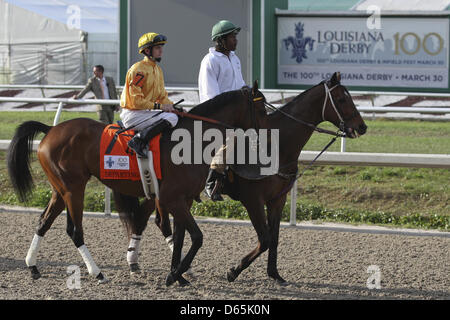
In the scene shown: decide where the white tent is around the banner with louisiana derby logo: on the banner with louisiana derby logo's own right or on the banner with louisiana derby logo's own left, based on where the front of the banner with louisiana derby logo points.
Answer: on the banner with louisiana derby logo's own right

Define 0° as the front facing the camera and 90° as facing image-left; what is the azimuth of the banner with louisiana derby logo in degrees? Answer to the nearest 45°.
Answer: approximately 0°

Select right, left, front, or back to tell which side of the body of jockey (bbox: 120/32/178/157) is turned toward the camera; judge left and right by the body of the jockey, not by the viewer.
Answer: right

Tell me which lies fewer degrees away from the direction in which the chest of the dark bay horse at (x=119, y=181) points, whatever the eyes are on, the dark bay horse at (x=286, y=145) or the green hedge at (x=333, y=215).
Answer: the dark bay horse

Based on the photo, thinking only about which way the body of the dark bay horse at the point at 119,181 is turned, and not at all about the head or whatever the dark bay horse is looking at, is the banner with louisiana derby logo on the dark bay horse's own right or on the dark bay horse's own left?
on the dark bay horse's own left

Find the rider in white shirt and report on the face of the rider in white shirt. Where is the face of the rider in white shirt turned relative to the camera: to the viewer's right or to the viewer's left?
to the viewer's right

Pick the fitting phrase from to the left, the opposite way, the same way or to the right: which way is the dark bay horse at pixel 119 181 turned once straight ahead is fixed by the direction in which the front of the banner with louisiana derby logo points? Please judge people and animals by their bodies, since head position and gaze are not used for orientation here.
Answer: to the left

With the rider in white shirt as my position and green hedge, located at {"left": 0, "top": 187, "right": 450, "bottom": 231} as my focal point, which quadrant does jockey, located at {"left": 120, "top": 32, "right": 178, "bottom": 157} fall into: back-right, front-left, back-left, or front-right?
back-left

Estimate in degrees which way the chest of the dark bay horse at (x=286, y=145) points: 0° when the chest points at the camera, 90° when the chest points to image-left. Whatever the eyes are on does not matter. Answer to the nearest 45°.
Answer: approximately 270°

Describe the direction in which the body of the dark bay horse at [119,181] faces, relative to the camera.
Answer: to the viewer's right

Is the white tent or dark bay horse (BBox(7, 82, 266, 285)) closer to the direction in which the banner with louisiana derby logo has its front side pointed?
the dark bay horse
